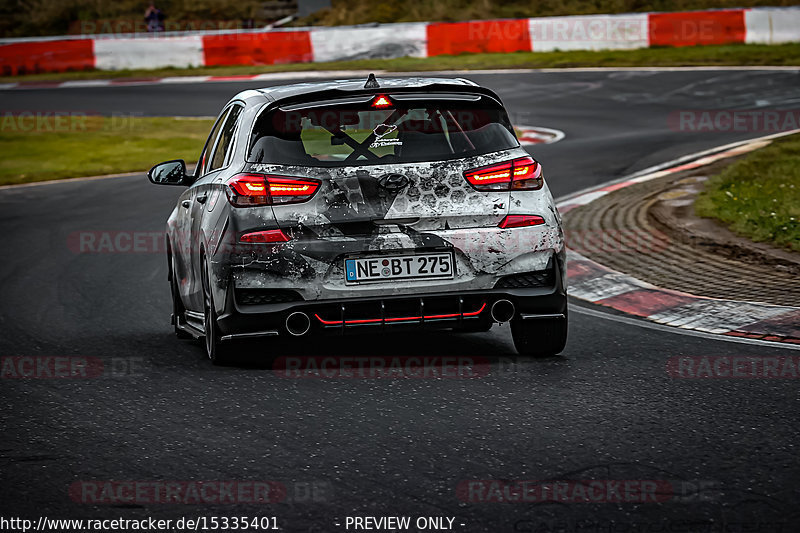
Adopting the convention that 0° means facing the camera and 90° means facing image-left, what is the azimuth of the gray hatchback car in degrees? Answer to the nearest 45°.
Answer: approximately 180°

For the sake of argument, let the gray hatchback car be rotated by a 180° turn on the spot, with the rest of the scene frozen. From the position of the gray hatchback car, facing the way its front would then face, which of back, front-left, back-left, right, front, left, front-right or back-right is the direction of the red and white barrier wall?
back

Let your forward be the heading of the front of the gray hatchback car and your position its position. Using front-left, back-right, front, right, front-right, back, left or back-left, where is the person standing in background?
front
